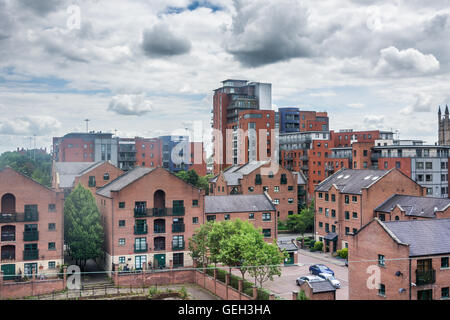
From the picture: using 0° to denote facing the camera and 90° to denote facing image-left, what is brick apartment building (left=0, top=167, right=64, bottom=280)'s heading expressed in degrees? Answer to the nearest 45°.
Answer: approximately 0°

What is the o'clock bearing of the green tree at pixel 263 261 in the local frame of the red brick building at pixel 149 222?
The green tree is roughly at 11 o'clock from the red brick building.

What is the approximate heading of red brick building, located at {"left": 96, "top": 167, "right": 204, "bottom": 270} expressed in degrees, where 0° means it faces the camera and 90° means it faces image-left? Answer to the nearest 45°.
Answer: approximately 0°

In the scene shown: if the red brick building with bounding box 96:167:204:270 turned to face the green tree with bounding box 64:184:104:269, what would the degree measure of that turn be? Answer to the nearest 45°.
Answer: approximately 90° to its right

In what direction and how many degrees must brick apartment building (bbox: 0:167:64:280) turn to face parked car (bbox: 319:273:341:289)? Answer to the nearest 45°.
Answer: approximately 45° to its left

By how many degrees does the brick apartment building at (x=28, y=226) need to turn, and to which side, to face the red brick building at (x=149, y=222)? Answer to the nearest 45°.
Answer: approximately 90° to its left

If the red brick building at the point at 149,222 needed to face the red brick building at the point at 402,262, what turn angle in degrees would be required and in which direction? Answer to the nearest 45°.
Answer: approximately 45° to its left

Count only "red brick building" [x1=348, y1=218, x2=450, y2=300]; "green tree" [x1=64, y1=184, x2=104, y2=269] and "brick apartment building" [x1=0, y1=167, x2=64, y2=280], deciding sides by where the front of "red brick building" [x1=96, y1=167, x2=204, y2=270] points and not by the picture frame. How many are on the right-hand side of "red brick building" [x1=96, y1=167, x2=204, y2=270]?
2

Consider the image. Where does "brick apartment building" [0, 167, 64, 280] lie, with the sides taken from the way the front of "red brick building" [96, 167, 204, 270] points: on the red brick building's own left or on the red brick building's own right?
on the red brick building's own right

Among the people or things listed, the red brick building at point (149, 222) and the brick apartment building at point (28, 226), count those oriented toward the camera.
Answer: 2

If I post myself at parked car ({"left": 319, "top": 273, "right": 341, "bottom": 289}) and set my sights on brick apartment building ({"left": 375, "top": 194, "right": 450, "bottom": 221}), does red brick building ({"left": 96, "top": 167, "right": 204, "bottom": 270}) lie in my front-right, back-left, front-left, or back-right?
back-left

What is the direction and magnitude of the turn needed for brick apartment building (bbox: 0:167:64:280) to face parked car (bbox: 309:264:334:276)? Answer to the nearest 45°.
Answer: approximately 90° to its left
